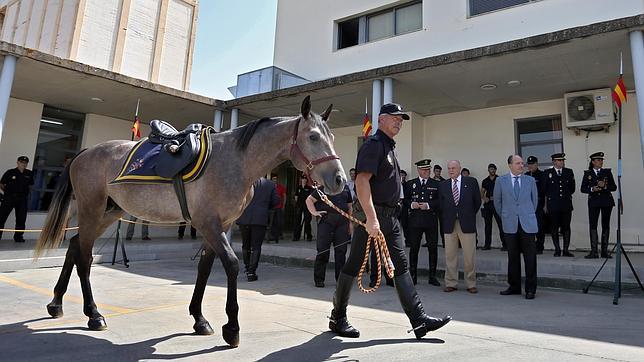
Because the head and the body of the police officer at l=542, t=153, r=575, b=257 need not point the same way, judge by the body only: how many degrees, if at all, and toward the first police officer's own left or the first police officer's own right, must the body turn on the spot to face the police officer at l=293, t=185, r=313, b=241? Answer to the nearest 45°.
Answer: approximately 90° to the first police officer's own right

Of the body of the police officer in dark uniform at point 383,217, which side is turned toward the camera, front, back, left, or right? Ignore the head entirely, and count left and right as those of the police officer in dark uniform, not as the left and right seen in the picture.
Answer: right

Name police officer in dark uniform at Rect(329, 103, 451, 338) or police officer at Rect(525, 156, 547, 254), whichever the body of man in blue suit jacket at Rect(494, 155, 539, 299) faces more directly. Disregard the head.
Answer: the police officer in dark uniform

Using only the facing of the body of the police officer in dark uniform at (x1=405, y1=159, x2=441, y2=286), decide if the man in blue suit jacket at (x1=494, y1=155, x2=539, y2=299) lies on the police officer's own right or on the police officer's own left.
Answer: on the police officer's own left

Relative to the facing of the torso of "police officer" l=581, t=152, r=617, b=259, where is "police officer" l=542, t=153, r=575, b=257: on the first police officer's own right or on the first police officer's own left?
on the first police officer's own right

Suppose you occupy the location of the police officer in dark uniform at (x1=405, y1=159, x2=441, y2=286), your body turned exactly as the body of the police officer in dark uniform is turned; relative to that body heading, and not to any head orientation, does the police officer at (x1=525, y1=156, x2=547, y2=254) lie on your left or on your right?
on your left

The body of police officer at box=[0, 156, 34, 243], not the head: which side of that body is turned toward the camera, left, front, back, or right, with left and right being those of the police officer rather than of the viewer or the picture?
front

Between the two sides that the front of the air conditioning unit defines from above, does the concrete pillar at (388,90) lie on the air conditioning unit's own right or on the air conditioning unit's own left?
on the air conditioning unit's own right

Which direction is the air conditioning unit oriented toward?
toward the camera

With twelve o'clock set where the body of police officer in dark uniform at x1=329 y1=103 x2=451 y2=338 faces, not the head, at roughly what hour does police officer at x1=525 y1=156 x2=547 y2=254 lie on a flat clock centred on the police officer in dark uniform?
The police officer is roughly at 10 o'clock from the police officer in dark uniform.

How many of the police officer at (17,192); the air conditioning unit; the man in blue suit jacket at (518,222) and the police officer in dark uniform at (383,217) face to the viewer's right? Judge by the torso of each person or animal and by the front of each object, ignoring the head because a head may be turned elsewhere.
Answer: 1

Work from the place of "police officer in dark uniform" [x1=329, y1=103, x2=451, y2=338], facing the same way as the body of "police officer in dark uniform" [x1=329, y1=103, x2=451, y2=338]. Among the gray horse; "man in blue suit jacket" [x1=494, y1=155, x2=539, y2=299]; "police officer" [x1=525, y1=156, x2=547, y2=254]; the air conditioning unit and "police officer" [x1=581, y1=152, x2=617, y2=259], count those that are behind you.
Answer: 1

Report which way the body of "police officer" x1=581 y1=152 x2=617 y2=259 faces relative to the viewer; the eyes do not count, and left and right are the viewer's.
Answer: facing the viewer
